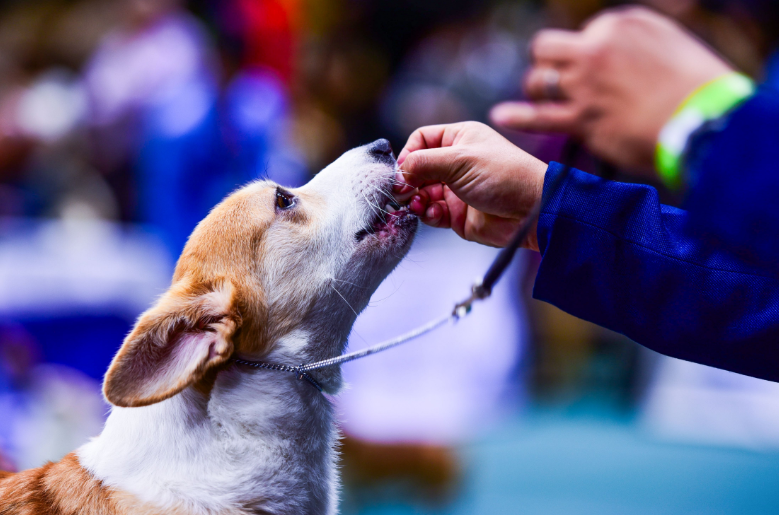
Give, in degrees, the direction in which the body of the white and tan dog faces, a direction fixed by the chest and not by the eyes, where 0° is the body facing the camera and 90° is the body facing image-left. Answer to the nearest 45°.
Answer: approximately 270°
